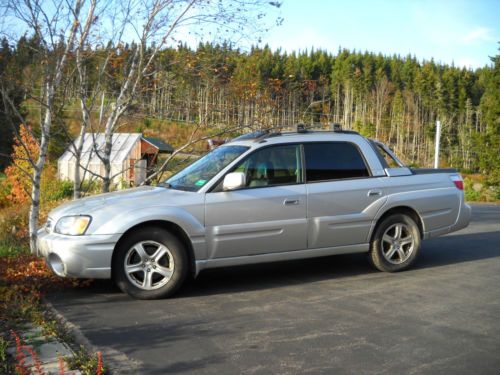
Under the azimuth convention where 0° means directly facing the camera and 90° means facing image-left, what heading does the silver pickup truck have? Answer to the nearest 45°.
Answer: approximately 90°
